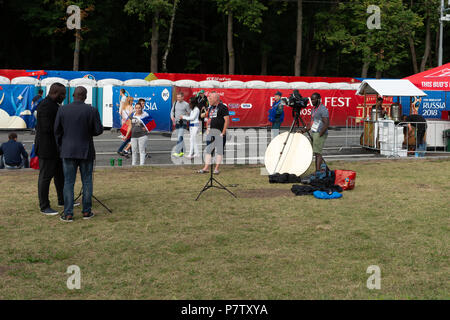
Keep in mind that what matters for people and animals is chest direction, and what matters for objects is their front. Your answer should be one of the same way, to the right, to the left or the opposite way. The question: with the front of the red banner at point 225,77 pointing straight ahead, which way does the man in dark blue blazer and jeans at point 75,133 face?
the opposite way

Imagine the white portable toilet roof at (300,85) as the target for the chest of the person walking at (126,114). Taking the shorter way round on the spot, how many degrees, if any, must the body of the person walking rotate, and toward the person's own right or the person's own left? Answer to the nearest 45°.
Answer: approximately 135° to the person's own right

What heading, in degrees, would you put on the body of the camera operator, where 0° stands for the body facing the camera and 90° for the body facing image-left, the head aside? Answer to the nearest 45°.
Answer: approximately 45°

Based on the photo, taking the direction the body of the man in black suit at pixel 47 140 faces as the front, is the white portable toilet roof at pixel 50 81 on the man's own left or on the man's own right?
on the man's own left

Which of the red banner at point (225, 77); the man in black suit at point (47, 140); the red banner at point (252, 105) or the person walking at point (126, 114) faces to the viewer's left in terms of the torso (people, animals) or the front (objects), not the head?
the person walking

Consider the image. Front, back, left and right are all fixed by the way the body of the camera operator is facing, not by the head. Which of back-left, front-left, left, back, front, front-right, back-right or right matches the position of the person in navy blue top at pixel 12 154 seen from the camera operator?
front-right

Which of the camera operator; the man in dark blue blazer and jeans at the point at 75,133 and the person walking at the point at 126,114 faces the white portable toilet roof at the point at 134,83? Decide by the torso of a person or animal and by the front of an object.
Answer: the man in dark blue blazer and jeans

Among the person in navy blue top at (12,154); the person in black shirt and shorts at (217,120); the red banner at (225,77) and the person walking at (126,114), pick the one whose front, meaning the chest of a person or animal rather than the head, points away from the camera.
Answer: the person in navy blue top at (12,154)

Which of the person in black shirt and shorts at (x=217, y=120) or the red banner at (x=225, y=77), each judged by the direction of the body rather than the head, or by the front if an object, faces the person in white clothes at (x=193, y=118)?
the red banner

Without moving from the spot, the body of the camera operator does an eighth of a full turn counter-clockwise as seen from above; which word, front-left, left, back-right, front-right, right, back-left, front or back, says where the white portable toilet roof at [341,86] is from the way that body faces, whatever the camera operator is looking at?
back
